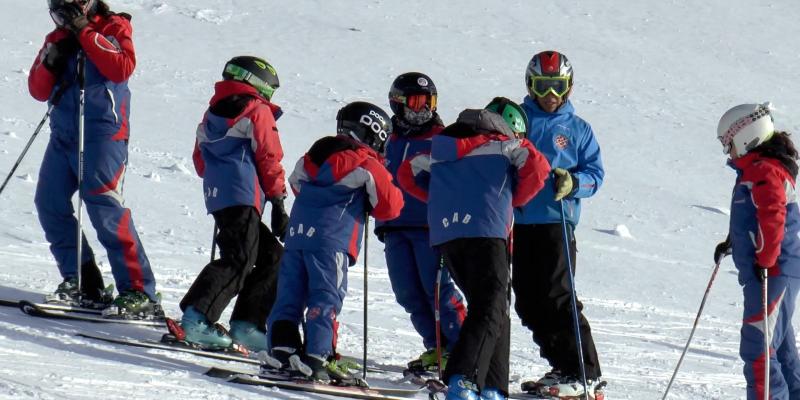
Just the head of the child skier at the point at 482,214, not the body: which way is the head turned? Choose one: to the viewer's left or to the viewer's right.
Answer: to the viewer's right

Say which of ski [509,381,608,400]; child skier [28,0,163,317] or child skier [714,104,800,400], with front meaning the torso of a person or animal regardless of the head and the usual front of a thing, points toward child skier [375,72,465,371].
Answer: child skier [714,104,800,400]

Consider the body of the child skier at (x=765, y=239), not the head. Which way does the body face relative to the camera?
to the viewer's left

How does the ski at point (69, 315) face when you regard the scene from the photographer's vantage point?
facing to the left of the viewer
